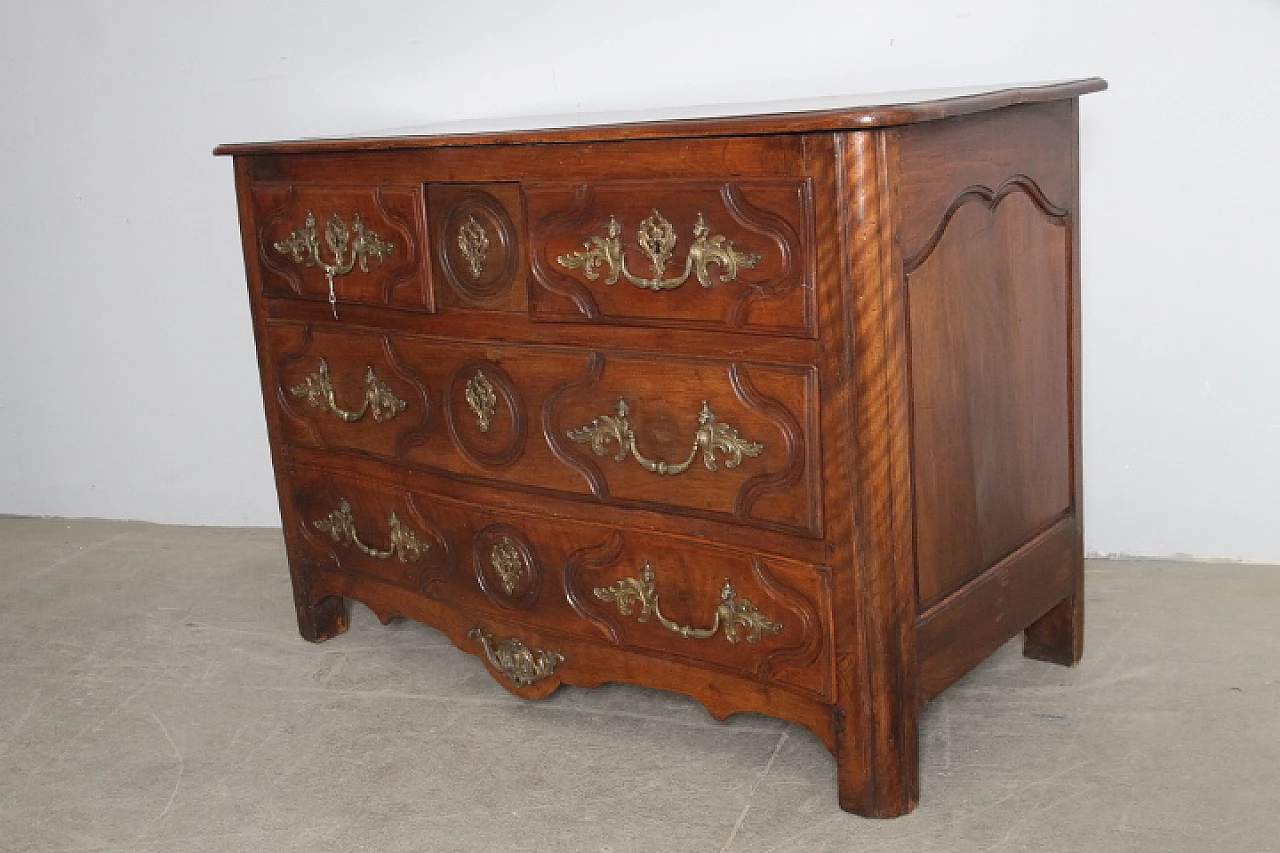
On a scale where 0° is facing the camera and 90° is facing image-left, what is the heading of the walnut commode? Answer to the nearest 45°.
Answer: approximately 45°
